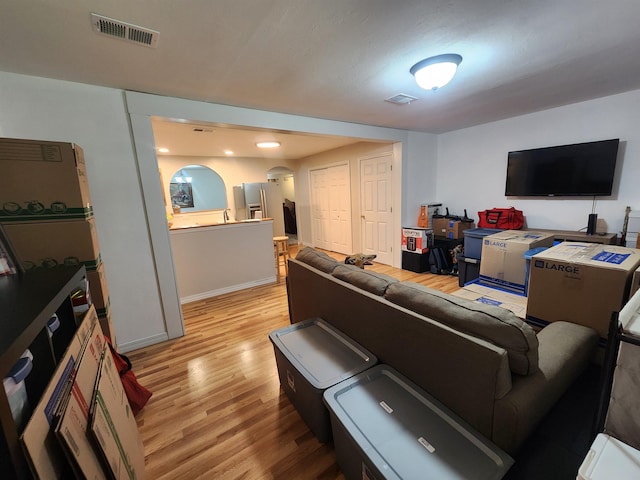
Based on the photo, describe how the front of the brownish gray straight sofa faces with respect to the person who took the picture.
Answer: facing away from the viewer and to the right of the viewer

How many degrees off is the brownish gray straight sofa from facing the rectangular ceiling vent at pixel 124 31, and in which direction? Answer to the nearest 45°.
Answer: approximately 135° to its left

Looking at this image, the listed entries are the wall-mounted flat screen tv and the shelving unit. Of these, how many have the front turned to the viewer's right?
1

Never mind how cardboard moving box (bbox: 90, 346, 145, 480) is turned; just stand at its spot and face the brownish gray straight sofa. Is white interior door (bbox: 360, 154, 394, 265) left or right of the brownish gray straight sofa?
left

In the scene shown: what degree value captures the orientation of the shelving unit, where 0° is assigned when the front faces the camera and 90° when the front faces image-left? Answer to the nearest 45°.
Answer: approximately 270°

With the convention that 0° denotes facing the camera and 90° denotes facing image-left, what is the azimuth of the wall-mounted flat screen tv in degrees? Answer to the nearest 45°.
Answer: approximately 45°

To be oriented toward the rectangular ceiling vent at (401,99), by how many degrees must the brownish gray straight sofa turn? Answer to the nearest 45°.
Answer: approximately 45° to its left

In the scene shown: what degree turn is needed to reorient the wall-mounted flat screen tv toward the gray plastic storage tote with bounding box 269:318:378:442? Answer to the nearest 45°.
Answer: approximately 45° to its left
